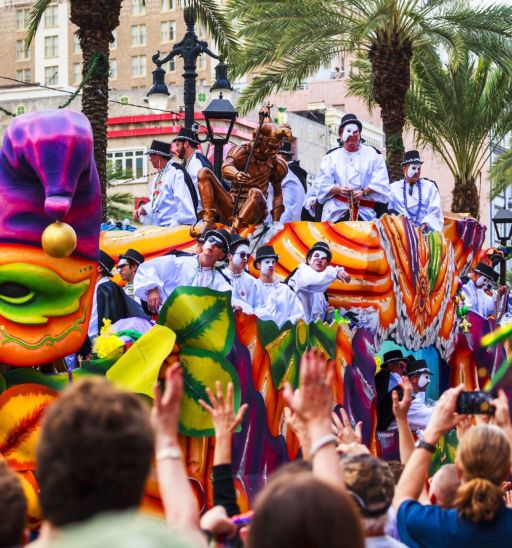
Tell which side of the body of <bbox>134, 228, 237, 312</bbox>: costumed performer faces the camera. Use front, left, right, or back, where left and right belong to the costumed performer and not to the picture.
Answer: front

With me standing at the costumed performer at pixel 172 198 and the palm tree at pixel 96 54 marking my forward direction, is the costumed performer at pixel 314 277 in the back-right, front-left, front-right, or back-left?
back-right

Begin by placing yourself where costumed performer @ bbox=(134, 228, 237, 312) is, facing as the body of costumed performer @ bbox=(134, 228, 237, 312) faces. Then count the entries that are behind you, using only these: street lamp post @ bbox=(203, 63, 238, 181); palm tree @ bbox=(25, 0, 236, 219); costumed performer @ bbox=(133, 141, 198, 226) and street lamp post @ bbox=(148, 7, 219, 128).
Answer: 4

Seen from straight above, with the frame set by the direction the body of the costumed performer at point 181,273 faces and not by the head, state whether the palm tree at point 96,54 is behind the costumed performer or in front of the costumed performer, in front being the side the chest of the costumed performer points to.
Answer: behind

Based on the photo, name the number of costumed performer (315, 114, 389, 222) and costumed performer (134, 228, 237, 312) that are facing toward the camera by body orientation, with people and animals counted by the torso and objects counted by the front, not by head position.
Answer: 2

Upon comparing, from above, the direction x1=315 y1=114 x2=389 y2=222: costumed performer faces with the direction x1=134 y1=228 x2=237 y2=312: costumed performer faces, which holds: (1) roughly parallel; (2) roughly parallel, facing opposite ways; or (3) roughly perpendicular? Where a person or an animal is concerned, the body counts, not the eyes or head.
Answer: roughly parallel
